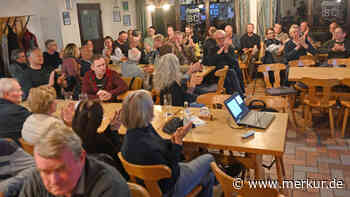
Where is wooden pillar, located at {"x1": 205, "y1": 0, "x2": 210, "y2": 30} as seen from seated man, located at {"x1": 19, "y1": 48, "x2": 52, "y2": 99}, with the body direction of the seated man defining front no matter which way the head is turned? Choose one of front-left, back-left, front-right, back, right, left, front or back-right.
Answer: left

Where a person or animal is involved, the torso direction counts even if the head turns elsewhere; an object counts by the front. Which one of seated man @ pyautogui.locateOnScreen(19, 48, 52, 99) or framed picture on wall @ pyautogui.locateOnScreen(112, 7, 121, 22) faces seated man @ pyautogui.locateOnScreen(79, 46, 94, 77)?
the framed picture on wall

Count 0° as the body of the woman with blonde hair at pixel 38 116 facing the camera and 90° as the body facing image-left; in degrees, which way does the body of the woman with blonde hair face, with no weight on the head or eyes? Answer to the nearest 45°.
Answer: approximately 225°

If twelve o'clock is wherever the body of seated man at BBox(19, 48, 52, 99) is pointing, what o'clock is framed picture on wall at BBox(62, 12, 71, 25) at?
The framed picture on wall is roughly at 8 o'clock from the seated man.

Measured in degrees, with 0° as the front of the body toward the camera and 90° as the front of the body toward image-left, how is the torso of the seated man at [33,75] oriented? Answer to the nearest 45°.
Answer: approximately 315°

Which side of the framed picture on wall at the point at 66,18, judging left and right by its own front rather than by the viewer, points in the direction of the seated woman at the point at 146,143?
front

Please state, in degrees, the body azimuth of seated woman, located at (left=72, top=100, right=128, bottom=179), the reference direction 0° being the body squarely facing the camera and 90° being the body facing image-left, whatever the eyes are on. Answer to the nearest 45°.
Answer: approximately 225°

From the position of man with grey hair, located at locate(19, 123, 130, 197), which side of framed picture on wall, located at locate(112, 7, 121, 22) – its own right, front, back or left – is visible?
front

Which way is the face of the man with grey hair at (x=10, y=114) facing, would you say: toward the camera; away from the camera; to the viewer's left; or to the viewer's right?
to the viewer's right

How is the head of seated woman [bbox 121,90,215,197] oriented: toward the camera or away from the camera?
away from the camera

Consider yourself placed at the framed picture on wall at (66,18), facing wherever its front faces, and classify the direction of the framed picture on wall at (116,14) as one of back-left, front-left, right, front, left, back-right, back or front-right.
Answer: back-left

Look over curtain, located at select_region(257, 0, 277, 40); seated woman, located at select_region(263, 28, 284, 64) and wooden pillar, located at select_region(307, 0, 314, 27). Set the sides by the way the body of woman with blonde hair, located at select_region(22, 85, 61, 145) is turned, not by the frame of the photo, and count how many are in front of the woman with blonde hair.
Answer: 3

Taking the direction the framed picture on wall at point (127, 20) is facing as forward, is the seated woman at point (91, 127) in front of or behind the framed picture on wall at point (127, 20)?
in front

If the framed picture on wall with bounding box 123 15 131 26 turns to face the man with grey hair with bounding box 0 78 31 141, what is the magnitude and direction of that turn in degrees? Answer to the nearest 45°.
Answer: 0° — it already faces them
